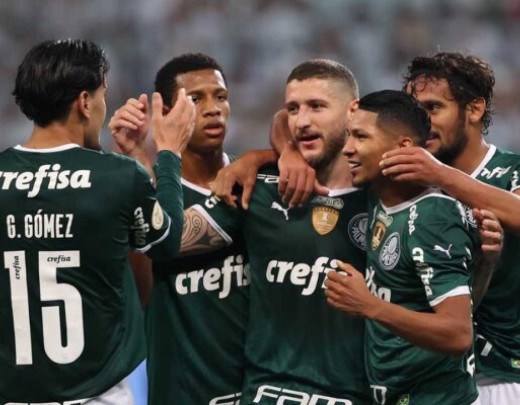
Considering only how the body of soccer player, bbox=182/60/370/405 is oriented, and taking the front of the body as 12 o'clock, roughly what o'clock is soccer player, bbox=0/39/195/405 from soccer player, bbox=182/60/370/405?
soccer player, bbox=0/39/195/405 is roughly at 2 o'clock from soccer player, bbox=182/60/370/405.

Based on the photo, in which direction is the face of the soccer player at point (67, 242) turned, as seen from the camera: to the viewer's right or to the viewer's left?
to the viewer's right

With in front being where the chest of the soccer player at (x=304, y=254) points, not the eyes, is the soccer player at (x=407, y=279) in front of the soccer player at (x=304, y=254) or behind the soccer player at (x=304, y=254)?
in front

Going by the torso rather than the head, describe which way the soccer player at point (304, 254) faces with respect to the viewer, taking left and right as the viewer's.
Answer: facing the viewer

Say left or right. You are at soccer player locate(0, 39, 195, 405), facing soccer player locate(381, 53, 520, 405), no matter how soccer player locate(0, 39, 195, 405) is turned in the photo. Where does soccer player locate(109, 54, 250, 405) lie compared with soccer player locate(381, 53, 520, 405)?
left

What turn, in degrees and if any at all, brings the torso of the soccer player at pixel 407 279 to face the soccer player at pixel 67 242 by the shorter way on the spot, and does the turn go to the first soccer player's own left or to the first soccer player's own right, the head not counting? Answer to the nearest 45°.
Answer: approximately 45° to the first soccer player's own right

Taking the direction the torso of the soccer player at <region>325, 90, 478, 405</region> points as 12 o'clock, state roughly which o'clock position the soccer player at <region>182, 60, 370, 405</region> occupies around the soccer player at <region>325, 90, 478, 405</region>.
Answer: the soccer player at <region>182, 60, 370, 405</region> is roughly at 3 o'clock from the soccer player at <region>325, 90, 478, 405</region>.

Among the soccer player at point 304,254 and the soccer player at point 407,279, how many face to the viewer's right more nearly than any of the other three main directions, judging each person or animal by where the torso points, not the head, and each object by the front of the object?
0

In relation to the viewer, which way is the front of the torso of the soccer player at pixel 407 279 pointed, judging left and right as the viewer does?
facing the viewer and to the left of the viewer

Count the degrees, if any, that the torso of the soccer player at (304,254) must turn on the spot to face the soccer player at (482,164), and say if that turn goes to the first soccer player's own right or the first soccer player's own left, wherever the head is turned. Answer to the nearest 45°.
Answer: approximately 90° to the first soccer player's own left
